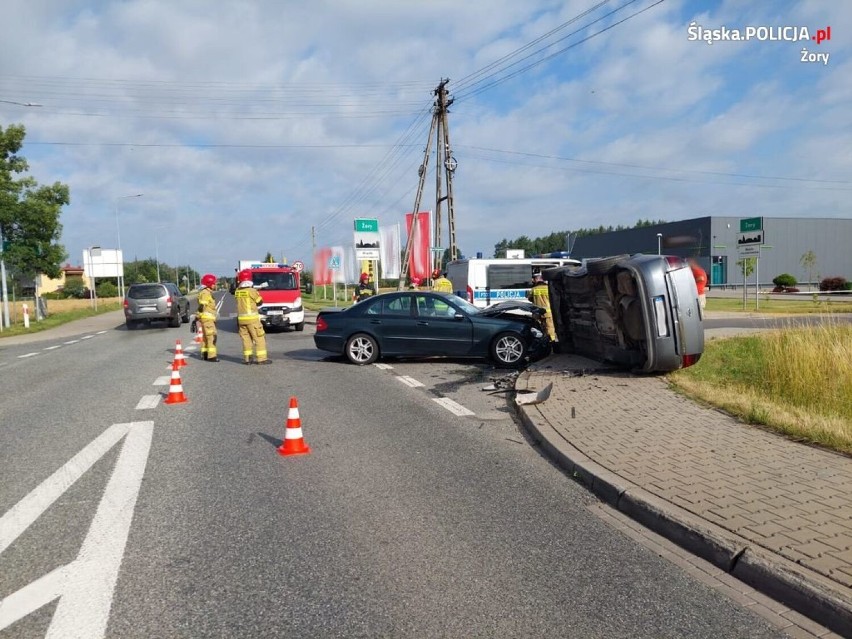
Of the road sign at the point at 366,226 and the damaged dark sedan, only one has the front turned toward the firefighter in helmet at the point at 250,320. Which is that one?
the road sign

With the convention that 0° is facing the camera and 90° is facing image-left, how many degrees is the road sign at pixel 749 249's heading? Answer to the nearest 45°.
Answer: approximately 0°

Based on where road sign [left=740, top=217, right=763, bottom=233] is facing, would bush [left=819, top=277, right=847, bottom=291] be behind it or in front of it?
behind

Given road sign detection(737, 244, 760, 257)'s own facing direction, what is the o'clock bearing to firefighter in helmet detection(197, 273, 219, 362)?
The firefighter in helmet is roughly at 1 o'clock from the road sign.

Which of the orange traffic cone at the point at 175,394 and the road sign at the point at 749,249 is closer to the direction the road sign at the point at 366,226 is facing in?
the orange traffic cone

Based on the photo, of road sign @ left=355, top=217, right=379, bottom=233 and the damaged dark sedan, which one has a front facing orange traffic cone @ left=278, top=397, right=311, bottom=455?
the road sign

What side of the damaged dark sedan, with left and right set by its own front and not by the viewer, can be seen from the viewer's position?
right

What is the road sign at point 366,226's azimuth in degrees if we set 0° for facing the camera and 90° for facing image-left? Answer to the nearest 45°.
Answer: approximately 0°

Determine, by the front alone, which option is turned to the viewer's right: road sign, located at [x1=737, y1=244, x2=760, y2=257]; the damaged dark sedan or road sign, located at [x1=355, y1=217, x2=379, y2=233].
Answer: the damaged dark sedan
